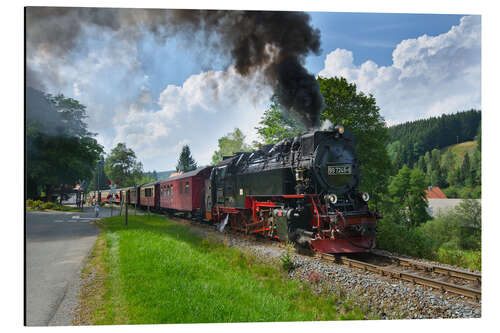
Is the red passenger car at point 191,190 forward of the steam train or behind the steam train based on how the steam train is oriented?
behind

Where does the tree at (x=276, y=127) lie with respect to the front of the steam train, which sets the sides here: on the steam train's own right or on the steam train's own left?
on the steam train's own left

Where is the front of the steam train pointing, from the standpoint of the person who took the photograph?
facing the viewer and to the right of the viewer

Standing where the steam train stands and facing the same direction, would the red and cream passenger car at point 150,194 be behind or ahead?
behind
